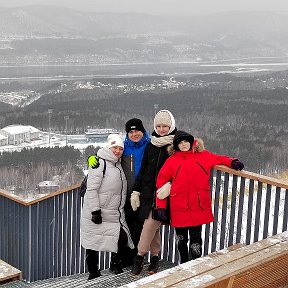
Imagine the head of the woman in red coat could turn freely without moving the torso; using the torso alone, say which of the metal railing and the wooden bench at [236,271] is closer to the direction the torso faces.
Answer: the wooden bench

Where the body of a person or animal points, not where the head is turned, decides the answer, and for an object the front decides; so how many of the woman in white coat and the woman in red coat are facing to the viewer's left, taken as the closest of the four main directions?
0

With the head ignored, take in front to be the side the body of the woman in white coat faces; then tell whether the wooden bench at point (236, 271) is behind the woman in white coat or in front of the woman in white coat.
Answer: in front

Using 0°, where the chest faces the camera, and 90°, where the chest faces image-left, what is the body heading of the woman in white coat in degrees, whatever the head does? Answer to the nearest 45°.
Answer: approximately 315°

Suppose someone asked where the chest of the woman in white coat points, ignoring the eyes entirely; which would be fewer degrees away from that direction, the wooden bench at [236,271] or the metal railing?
the wooden bench

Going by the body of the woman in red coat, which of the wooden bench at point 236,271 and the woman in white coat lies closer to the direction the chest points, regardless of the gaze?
the wooden bench

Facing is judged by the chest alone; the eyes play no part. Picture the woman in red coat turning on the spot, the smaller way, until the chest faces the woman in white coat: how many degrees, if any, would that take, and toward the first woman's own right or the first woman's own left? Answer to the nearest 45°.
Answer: approximately 90° to the first woman's own right

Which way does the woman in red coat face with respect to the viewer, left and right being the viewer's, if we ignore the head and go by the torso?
facing the viewer
